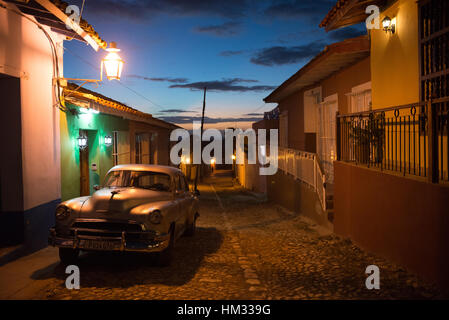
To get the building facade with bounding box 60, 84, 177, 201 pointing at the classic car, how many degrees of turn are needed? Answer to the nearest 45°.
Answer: approximately 45° to its right

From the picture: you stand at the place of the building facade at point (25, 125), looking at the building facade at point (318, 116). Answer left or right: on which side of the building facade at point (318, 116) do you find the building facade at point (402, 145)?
right

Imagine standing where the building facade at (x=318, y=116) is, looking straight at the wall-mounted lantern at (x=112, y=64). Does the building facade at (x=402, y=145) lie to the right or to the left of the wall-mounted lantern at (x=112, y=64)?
left

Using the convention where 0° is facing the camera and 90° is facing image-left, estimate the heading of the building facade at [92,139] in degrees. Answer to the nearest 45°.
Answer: approximately 315°

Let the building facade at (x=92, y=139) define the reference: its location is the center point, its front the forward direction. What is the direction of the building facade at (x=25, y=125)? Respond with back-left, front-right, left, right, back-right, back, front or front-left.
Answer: front-right

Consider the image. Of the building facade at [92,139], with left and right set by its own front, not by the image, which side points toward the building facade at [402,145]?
front
